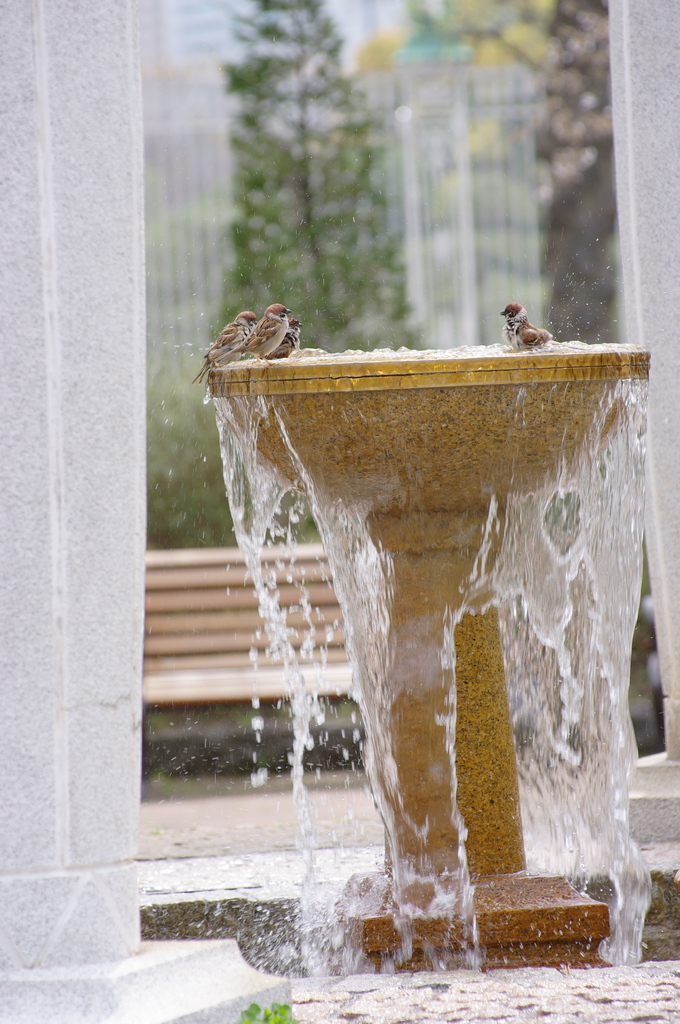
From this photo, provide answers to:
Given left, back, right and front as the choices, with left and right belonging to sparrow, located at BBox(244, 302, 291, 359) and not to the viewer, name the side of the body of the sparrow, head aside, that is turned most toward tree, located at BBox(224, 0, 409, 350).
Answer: left

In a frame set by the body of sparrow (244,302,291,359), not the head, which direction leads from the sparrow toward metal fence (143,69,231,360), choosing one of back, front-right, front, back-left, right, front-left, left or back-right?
left

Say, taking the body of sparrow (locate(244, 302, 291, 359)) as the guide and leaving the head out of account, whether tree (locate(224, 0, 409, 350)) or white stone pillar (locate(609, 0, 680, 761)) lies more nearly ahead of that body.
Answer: the white stone pillar

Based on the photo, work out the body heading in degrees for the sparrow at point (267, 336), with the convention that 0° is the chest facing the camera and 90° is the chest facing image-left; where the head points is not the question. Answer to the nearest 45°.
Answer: approximately 270°

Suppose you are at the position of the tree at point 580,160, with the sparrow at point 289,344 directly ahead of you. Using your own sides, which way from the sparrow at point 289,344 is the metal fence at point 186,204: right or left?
right

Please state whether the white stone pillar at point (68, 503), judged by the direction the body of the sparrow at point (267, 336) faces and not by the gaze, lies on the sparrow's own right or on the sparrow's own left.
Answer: on the sparrow's own right

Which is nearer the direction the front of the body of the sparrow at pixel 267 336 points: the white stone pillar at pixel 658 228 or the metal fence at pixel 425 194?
the white stone pillar

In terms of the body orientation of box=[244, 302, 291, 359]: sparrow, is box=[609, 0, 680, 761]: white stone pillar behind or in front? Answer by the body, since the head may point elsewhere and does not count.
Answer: in front

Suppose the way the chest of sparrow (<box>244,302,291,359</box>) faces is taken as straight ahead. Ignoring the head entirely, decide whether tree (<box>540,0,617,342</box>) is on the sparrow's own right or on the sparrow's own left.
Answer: on the sparrow's own left
